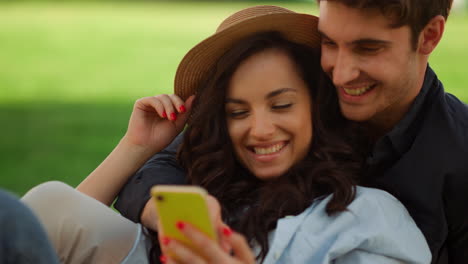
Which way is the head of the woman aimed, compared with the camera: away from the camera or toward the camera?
toward the camera

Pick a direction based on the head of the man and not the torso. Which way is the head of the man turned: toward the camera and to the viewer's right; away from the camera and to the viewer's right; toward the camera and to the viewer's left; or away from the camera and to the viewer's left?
toward the camera and to the viewer's left

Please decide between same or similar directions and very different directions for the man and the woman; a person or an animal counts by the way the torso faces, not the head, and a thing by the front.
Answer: same or similar directions

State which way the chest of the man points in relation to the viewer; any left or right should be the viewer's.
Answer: facing the viewer and to the left of the viewer
